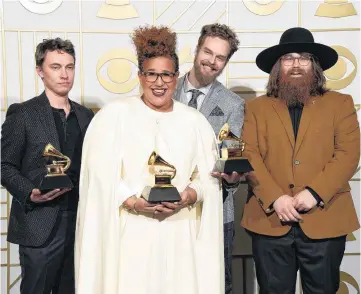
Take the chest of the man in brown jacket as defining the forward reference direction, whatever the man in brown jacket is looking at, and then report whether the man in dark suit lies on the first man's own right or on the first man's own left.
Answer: on the first man's own right

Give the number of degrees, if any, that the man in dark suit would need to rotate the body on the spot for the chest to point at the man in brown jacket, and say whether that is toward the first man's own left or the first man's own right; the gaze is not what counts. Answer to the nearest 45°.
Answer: approximately 45° to the first man's own left

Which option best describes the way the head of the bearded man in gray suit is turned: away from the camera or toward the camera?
toward the camera

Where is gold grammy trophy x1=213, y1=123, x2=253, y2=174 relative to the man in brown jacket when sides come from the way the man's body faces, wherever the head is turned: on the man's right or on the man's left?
on the man's right

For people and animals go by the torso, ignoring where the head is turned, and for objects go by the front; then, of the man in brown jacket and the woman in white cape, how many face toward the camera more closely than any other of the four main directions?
2

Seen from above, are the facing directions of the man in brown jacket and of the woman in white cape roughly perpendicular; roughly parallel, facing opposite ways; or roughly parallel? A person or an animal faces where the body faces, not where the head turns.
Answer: roughly parallel

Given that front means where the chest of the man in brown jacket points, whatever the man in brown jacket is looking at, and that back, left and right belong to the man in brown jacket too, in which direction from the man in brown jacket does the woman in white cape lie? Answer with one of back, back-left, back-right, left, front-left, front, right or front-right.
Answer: front-right

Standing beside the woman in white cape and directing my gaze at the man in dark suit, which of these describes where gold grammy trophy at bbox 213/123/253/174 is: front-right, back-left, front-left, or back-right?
back-right

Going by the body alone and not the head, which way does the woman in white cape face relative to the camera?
toward the camera

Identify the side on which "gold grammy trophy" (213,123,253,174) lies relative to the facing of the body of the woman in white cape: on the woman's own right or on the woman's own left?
on the woman's own left

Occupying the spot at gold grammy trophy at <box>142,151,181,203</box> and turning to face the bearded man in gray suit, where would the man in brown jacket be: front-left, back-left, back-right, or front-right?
front-right

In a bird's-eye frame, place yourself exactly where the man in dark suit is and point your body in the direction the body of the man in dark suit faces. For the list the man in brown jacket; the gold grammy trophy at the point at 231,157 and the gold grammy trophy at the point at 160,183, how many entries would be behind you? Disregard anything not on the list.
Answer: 0

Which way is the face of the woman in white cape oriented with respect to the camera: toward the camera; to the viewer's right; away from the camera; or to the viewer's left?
toward the camera
